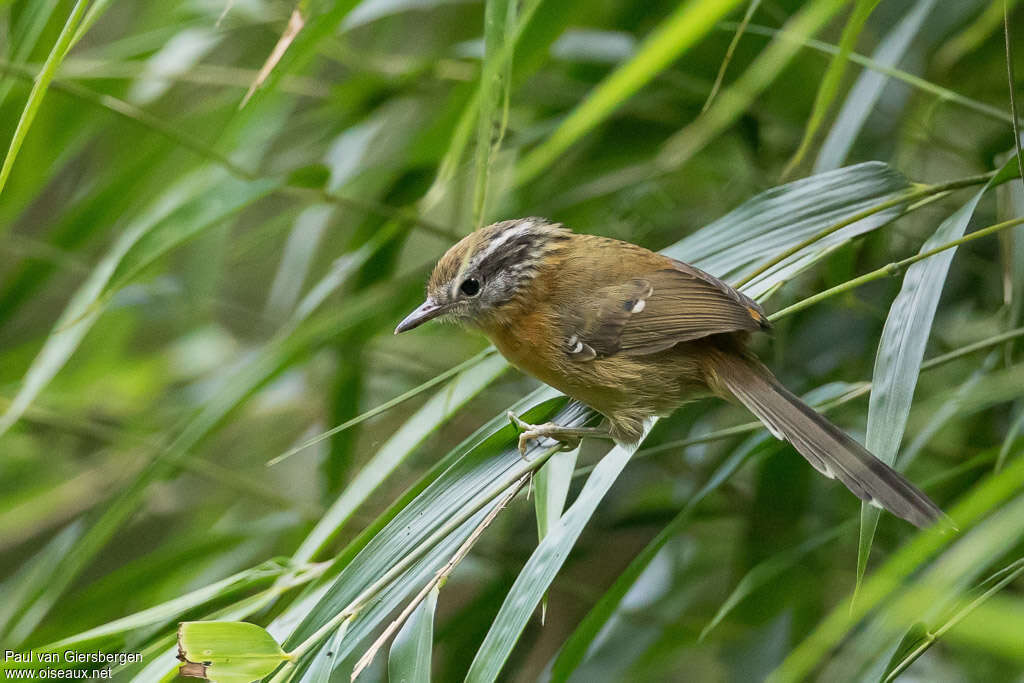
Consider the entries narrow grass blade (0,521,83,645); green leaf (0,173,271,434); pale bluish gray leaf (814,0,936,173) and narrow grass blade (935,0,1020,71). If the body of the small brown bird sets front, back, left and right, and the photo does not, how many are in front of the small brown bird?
2

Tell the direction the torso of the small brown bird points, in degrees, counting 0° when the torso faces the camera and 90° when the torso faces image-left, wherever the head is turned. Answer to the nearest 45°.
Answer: approximately 90°
